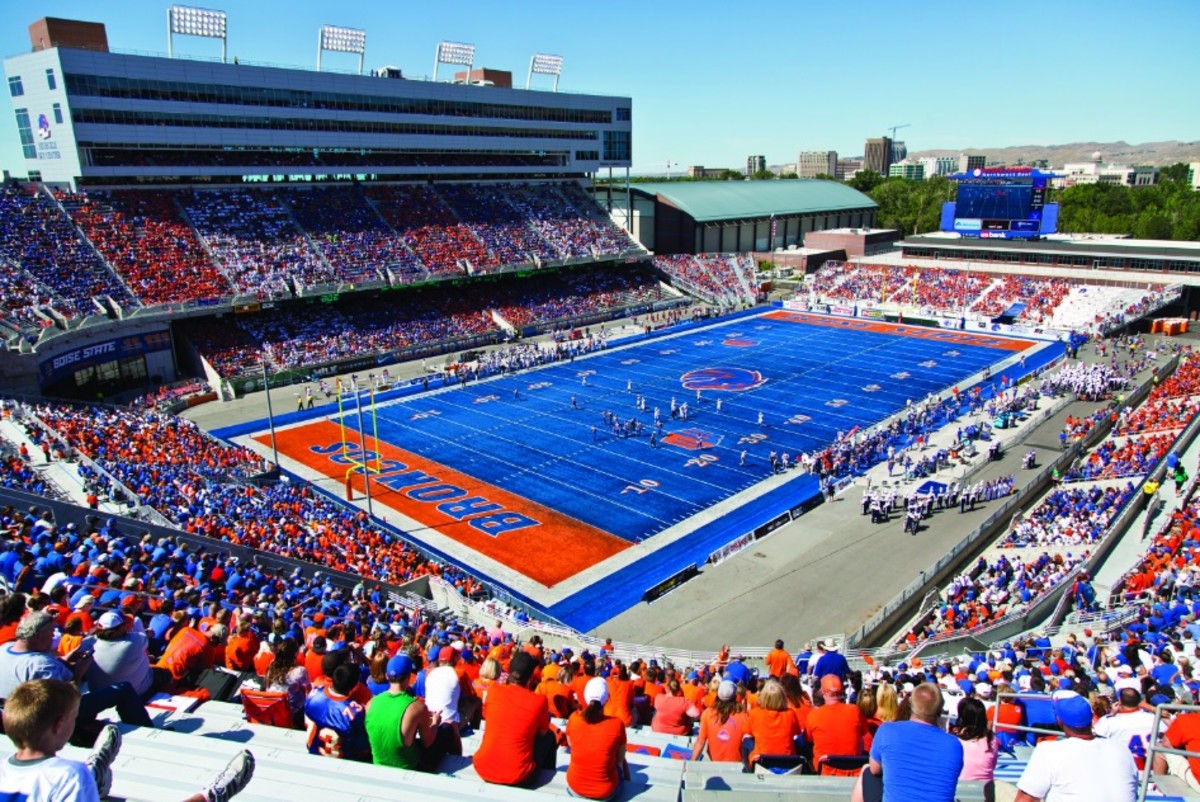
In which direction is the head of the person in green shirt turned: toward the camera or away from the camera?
away from the camera

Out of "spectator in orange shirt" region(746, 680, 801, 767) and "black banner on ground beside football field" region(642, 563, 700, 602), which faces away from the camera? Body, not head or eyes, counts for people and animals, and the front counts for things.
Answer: the spectator in orange shirt

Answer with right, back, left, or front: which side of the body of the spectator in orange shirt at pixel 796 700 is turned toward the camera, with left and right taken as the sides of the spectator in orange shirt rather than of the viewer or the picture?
back

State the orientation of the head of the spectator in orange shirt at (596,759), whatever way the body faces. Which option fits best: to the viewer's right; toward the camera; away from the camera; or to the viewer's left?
away from the camera

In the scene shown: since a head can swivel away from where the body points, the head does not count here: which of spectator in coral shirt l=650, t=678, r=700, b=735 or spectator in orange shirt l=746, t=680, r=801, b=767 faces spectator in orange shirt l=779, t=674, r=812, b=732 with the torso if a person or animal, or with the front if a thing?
spectator in orange shirt l=746, t=680, r=801, b=767

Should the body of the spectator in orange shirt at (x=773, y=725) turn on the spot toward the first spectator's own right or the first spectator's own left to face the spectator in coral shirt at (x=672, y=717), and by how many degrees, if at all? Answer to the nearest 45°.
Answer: approximately 45° to the first spectator's own left

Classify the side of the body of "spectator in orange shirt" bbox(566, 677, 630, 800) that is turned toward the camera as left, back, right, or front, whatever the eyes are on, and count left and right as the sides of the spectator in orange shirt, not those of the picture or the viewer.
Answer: back

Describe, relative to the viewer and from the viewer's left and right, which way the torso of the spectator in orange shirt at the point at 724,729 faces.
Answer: facing away from the viewer

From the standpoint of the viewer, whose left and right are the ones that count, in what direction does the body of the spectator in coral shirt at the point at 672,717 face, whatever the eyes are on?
facing away from the viewer

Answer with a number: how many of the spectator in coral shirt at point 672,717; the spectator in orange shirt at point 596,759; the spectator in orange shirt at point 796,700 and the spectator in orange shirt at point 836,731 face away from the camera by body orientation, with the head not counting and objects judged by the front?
4

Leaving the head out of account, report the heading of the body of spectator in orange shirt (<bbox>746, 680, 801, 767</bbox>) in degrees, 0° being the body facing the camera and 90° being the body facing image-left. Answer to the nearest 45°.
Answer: approximately 180°

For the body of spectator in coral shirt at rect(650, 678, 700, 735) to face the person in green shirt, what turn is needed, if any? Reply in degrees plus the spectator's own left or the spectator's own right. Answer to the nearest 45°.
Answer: approximately 135° to the spectator's own left

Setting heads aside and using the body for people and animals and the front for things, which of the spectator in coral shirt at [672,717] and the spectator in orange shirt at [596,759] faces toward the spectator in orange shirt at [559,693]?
the spectator in orange shirt at [596,759]

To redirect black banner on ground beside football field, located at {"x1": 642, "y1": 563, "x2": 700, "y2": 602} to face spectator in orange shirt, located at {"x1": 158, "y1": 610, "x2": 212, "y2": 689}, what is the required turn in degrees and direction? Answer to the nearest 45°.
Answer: approximately 45° to its right
